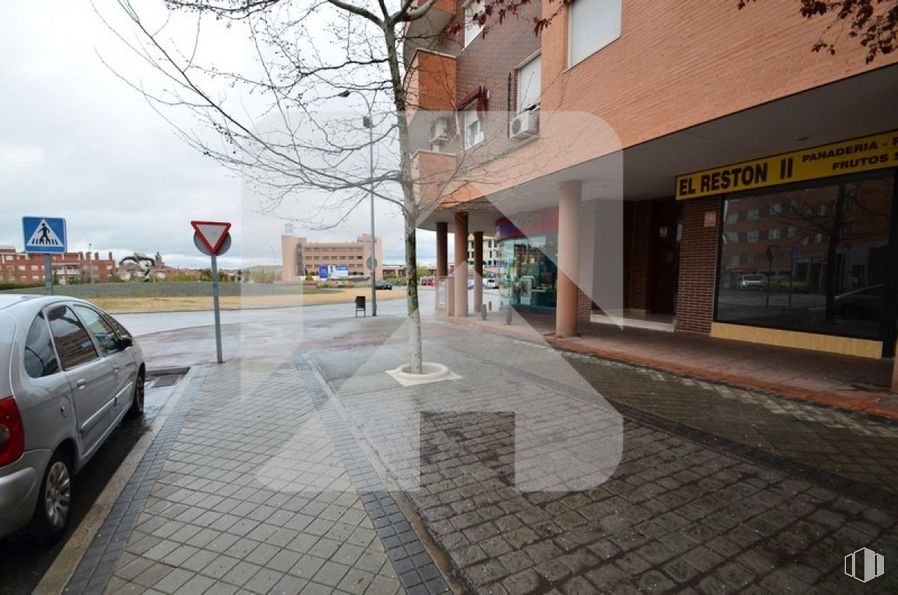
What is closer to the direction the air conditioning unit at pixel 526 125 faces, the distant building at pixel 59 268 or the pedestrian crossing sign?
the pedestrian crossing sign

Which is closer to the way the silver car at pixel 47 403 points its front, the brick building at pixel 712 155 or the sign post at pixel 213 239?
the sign post

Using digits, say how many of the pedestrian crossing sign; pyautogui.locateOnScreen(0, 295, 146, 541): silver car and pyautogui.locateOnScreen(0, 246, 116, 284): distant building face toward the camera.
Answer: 2

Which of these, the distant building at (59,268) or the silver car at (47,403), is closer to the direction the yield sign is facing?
the silver car

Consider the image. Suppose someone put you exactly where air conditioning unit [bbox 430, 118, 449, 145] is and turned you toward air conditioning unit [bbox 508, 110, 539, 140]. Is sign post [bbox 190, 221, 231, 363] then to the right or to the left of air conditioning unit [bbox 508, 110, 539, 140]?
right
